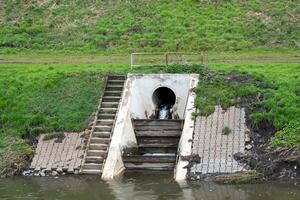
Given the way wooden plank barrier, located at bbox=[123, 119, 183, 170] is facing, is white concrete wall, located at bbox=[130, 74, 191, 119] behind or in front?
behind

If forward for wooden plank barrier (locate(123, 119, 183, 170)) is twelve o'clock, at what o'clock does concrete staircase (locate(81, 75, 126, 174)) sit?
concrete staircase (locate(81, 75, 126, 174)) is roughly at 3 o'clock from wooden plank barrier (locate(123, 119, 183, 170)).
